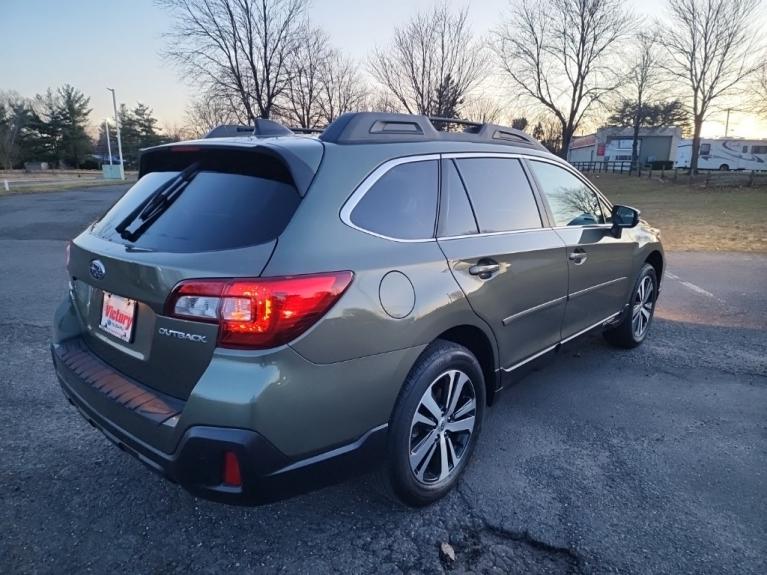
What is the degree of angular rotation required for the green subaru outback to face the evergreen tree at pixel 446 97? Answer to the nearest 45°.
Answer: approximately 45° to its left

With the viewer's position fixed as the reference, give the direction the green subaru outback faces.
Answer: facing away from the viewer and to the right of the viewer
